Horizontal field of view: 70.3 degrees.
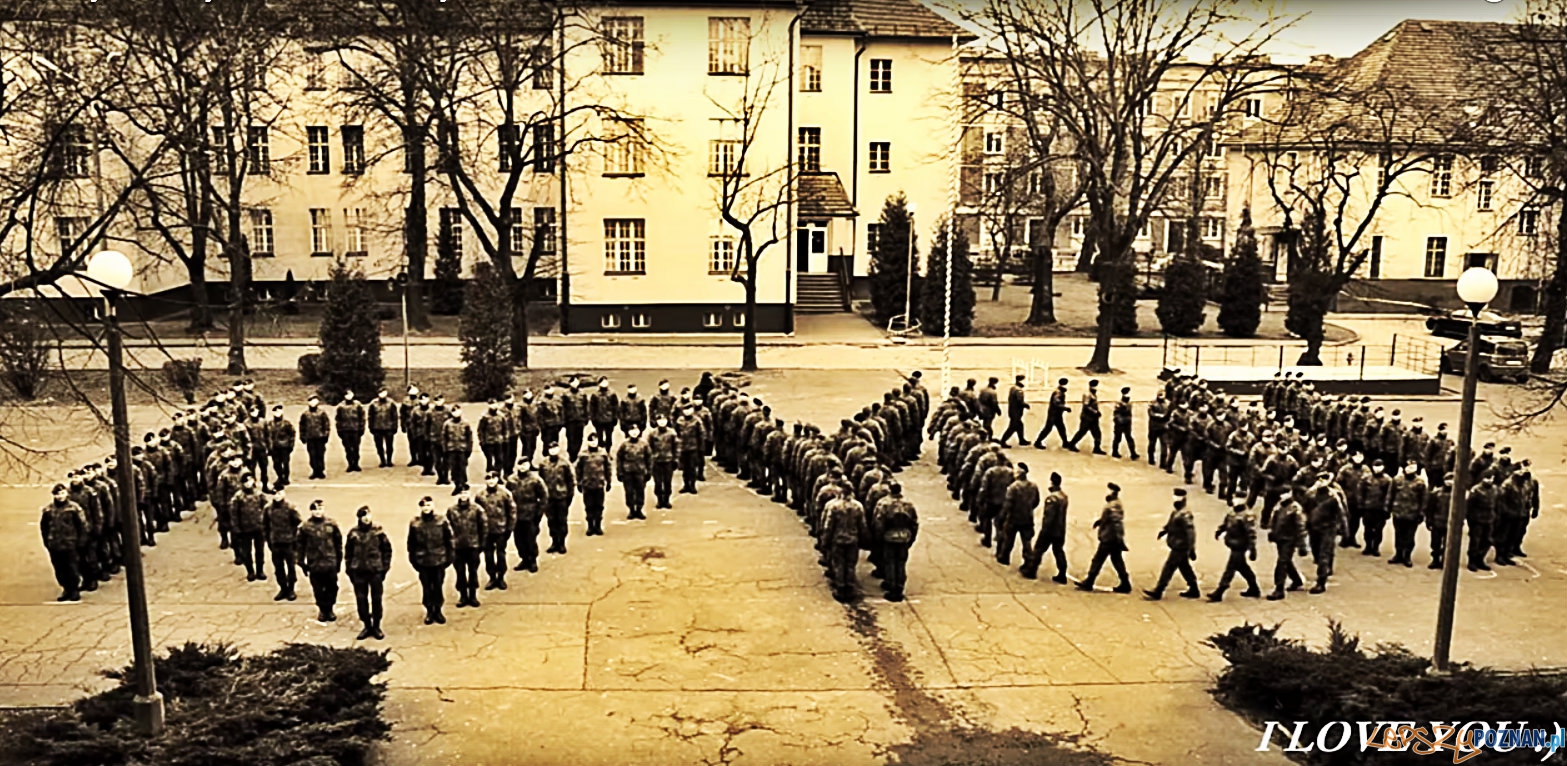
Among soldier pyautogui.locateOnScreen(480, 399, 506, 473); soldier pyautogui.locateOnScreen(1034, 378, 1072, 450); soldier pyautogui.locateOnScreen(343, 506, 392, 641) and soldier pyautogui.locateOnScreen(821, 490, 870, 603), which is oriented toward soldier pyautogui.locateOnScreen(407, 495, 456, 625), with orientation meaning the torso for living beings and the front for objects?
soldier pyautogui.locateOnScreen(480, 399, 506, 473)

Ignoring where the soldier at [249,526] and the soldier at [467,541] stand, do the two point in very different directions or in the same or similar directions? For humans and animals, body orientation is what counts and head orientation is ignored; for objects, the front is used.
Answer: same or similar directions

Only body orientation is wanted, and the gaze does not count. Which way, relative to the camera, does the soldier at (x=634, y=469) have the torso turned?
toward the camera

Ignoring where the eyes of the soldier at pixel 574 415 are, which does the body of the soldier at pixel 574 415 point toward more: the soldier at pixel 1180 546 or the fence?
the soldier

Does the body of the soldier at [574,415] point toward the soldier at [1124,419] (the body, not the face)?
no

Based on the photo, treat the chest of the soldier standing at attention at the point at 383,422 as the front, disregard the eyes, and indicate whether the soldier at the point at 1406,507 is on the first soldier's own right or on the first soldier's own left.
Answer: on the first soldier's own left

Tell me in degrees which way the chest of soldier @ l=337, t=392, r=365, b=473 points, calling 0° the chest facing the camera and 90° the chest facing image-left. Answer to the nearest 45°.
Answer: approximately 0°

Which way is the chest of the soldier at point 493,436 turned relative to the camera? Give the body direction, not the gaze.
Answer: toward the camera

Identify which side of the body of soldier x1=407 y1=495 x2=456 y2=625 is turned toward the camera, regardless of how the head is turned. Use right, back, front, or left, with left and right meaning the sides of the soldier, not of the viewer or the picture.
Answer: front

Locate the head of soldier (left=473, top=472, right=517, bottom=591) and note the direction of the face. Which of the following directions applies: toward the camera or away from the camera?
toward the camera

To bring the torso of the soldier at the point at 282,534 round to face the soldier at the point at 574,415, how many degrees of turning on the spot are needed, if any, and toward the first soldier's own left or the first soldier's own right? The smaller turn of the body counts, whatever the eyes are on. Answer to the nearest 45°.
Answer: approximately 135° to the first soldier's own left

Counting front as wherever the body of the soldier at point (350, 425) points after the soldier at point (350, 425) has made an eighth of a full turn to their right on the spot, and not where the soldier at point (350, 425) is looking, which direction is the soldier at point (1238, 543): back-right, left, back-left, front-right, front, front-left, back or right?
left

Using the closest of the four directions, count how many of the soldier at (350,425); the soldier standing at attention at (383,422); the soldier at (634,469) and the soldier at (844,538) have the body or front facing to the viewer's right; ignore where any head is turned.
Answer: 0

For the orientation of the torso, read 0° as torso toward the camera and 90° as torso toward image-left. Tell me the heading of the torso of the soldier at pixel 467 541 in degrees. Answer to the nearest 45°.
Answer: approximately 0°

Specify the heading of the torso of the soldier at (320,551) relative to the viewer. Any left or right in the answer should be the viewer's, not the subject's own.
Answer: facing the viewer

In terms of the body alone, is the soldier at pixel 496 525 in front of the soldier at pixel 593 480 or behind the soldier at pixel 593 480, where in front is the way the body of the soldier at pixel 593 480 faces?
in front

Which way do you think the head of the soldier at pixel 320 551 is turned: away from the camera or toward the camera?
toward the camera

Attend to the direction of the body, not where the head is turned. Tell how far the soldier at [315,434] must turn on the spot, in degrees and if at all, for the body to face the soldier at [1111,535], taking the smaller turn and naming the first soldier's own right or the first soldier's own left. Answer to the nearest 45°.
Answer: approximately 45° to the first soldier's own left

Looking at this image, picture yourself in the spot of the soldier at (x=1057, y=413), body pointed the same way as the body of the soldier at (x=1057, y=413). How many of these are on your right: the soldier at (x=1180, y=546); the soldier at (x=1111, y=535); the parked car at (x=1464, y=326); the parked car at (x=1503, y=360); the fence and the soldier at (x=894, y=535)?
3
